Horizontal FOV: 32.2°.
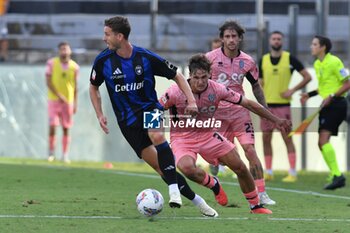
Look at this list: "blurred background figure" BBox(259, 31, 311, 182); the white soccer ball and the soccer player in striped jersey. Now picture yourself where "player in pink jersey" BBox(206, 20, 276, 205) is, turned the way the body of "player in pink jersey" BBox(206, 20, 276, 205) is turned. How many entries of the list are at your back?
1

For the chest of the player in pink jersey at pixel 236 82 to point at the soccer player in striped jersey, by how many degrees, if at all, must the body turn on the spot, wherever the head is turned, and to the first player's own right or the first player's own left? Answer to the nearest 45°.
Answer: approximately 45° to the first player's own right

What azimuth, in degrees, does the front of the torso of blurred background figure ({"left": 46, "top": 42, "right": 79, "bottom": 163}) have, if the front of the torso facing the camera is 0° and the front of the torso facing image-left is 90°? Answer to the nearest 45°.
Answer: approximately 0°

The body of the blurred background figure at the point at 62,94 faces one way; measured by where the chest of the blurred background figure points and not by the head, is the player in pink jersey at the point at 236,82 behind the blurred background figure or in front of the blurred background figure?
in front

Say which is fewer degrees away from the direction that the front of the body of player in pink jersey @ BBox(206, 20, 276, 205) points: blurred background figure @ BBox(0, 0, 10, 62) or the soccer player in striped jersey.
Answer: the soccer player in striped jersey

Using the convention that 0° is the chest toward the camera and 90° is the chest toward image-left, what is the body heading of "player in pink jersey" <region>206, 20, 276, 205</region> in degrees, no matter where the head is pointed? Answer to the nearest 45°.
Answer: approximately 0°
